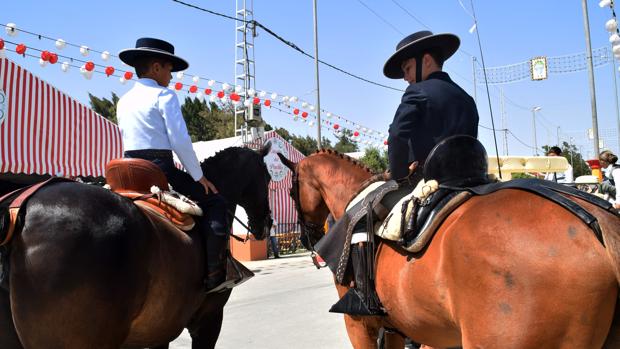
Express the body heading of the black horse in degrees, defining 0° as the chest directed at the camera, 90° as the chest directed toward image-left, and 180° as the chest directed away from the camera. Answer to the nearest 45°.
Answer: approximately 225°

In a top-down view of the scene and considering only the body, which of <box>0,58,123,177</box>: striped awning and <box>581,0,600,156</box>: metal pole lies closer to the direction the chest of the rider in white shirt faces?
the metal pole

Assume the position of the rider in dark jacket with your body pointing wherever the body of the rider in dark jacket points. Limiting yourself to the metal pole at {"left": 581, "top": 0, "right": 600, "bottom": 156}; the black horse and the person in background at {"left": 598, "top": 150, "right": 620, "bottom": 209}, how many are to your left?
1

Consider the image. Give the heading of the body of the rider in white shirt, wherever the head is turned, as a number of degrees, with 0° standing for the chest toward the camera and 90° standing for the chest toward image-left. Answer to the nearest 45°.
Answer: approximately 225°

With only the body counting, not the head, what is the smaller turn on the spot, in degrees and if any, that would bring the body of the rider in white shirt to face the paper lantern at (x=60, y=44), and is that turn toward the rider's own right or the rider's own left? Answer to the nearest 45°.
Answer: approximately 45° to the rider's own left

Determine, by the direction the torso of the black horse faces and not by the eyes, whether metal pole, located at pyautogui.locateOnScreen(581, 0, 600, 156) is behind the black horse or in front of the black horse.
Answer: in front

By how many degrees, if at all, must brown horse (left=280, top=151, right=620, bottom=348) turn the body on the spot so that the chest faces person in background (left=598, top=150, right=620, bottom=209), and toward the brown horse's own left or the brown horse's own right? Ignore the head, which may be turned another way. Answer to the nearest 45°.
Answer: approximately 45° to the brown horse's own right

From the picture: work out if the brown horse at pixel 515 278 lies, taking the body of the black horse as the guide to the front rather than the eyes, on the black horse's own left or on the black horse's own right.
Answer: on the black horse's own right

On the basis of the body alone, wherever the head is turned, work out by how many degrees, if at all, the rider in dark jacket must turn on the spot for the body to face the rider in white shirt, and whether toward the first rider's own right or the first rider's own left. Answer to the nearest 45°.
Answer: approximately 45° to the first rider's own left

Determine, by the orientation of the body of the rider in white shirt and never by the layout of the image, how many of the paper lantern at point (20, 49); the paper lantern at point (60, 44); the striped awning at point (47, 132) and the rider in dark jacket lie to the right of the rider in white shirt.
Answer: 1

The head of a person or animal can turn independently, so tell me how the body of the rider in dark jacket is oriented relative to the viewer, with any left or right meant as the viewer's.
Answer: facing away from the viewer and to the left of the viewer

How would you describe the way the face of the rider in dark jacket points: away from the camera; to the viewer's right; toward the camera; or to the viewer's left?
to the viewer's left
